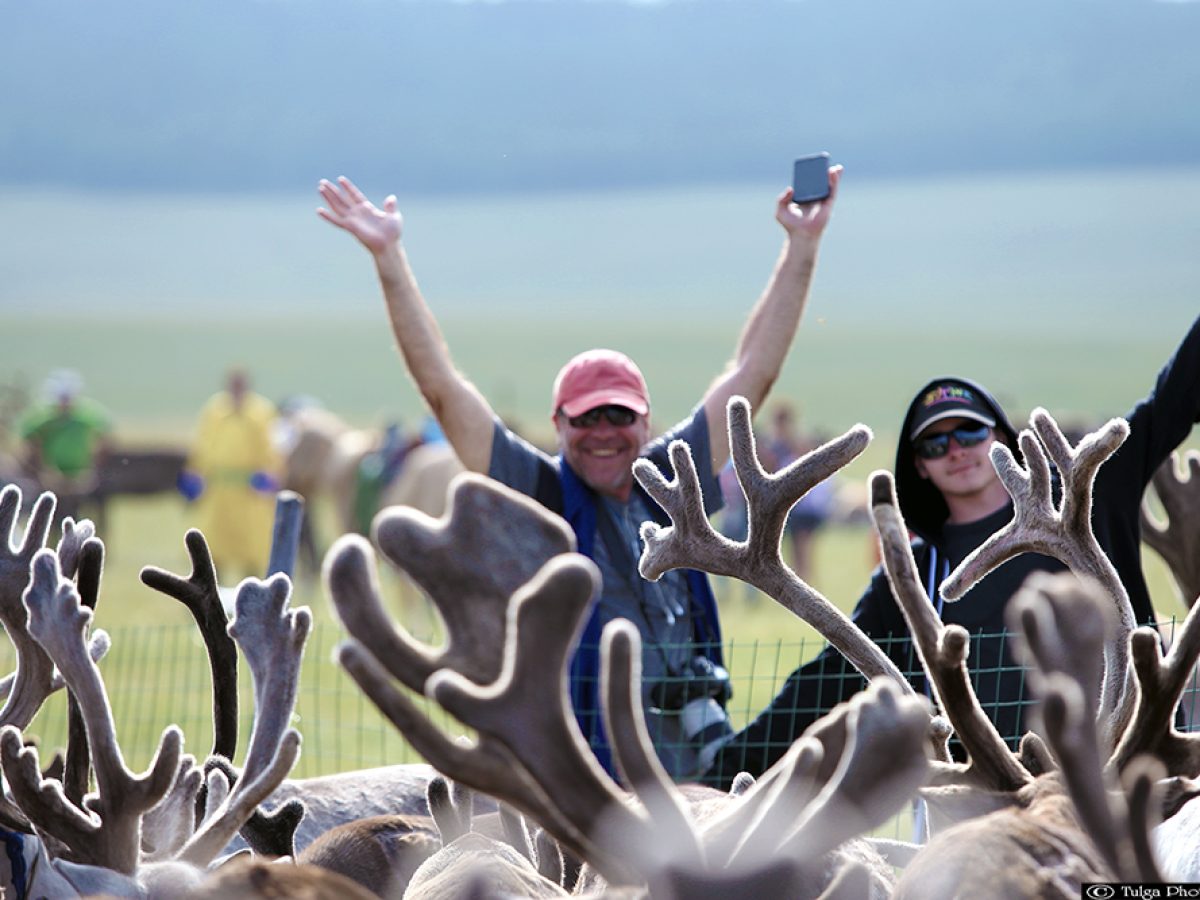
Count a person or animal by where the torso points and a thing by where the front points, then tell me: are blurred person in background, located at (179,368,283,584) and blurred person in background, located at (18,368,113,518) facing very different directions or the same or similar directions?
same or similar directions

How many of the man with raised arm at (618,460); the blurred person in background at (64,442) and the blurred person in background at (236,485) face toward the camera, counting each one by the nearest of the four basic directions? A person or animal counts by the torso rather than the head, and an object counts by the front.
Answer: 3

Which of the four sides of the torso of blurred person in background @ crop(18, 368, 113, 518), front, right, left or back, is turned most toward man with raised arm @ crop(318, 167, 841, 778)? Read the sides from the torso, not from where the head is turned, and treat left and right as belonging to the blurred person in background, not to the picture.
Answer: front

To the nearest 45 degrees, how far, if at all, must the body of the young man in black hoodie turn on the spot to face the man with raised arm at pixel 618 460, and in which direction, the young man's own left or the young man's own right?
approximately 90° to the young man's own right

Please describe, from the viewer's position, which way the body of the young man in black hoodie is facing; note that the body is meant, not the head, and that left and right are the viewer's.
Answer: facing the viewer

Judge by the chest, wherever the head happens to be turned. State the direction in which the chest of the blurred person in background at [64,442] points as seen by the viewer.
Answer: toward the camera

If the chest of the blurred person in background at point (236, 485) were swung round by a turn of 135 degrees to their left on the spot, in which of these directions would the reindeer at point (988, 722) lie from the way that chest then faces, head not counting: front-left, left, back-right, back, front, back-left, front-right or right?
back-right

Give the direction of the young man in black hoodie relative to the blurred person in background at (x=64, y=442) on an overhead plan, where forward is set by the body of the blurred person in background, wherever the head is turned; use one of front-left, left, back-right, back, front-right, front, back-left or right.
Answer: front

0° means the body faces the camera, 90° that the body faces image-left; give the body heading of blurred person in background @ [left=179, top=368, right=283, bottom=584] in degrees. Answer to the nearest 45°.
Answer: approximately 0°

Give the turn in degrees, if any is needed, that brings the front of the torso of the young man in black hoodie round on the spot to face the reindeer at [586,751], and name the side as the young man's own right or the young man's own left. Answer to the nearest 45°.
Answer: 0° — they already face it

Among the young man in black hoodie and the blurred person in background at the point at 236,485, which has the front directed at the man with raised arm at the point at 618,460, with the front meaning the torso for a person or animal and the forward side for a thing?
the blurred person in background

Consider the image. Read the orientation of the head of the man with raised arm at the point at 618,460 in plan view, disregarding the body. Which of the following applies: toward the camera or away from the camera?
toward the camera

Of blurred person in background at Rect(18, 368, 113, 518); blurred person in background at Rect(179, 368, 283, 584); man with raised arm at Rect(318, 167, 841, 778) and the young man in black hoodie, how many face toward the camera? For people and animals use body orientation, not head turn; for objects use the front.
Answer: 4

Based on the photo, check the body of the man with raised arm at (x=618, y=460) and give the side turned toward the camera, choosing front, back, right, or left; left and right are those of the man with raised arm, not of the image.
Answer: front

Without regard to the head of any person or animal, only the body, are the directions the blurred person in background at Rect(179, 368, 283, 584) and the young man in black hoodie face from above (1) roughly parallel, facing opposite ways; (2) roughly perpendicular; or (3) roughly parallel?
roughly parallel
